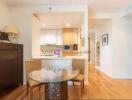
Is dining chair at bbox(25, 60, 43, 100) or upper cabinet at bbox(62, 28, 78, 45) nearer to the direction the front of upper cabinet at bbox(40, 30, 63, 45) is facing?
the dining chair

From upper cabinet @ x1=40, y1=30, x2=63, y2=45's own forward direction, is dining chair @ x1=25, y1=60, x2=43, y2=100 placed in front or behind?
in front

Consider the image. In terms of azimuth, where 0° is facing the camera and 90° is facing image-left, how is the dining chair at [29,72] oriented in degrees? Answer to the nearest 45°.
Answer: approximately 315°

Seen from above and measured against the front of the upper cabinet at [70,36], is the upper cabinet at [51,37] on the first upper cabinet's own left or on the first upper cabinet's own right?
on the first upper cabinet's own right

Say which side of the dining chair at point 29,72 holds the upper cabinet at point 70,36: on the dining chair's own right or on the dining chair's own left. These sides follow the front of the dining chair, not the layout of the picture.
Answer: on the dining chair's own left

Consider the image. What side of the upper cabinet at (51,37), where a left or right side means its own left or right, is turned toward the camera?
front

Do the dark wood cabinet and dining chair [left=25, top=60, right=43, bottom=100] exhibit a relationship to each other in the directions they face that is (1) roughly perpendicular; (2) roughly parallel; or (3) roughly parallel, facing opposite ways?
roughly parallel

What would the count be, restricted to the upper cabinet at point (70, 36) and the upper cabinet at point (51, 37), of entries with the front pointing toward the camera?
2

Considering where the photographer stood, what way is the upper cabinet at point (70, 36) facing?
facing the viewer

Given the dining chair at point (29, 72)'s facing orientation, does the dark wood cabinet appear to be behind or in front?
behind

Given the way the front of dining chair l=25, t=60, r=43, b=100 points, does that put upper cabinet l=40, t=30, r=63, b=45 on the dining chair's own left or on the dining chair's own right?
on the dining chair's own left
